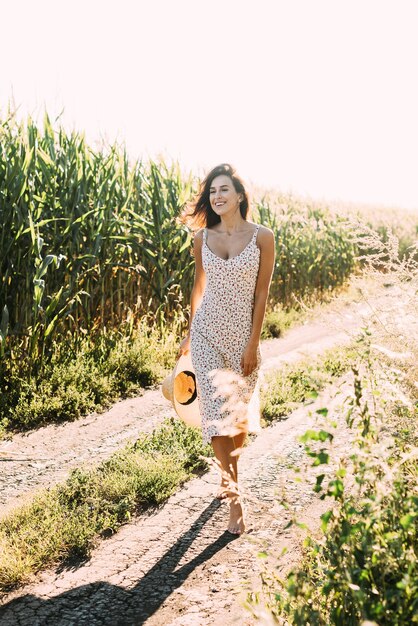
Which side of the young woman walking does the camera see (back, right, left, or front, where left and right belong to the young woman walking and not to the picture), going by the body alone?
front
